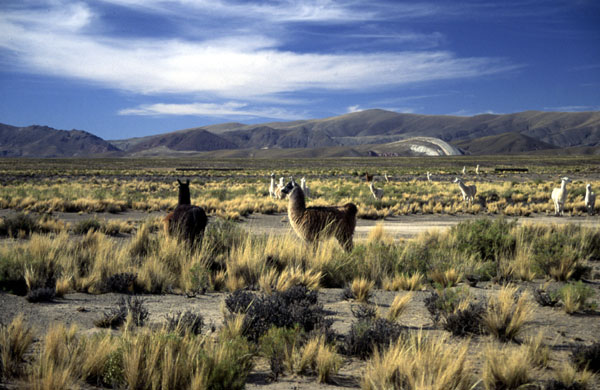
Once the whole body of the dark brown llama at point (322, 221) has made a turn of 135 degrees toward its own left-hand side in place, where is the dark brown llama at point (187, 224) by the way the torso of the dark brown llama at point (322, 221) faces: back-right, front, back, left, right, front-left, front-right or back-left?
back-right

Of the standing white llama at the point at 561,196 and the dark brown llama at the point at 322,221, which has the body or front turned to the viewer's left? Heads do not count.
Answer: the dark brown llama

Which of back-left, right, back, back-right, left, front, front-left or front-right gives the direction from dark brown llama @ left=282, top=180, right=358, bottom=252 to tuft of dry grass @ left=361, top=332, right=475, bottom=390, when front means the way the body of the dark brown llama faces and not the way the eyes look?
left

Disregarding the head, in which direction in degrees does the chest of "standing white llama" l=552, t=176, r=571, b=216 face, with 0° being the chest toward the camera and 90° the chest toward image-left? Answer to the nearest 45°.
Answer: approximately 315°

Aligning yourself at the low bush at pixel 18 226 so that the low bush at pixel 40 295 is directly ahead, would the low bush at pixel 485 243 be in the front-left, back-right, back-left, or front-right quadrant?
front-left

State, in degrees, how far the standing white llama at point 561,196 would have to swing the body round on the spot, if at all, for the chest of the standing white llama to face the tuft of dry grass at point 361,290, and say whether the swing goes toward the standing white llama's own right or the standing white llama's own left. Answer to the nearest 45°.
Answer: approximately 45° to the standing white llama's own right

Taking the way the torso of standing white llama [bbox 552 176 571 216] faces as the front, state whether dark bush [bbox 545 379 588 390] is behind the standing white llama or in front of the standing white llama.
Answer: in front

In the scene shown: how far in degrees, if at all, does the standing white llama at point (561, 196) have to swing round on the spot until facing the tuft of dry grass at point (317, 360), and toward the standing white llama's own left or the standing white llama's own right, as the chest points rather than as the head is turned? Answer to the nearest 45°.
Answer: approximately 45° to the standing white llama's own right

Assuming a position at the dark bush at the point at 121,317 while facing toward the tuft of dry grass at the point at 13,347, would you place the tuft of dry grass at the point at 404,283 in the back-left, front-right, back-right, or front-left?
back-left

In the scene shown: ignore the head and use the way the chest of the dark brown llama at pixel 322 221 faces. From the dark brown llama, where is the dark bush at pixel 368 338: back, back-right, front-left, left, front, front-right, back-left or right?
left

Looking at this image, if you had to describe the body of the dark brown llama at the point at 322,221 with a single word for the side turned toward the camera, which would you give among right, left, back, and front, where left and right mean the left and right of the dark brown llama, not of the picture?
left
